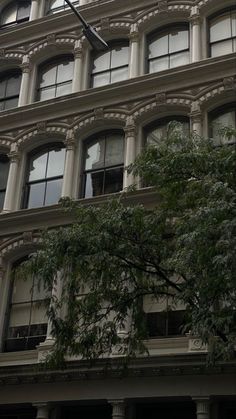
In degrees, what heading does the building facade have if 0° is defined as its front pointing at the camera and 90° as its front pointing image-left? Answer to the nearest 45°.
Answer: approximately 45°
